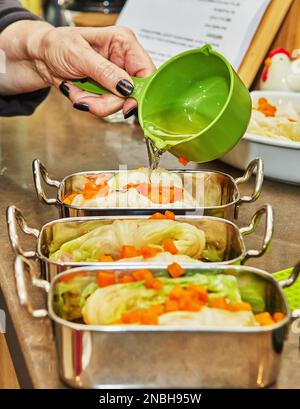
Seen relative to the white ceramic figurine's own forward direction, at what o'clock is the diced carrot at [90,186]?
The diced carrot is roughly at 10 o'clock from the white ceramic figurine.

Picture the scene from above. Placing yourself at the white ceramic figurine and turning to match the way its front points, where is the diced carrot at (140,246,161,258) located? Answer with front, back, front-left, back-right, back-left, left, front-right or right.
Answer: left

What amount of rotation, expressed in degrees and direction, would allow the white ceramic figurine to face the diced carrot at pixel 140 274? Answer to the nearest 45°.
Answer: approximately 90° to its left

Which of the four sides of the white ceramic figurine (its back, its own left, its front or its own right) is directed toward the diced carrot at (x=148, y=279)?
left

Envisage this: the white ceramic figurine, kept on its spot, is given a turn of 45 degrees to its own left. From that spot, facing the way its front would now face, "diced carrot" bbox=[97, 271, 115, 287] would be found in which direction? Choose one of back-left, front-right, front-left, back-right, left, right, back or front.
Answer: front-left

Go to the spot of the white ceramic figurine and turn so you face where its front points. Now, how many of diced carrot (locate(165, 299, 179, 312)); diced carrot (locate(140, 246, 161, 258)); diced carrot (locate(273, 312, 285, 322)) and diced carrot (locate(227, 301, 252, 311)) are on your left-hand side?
4

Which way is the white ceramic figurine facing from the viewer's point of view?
to the viewer's left

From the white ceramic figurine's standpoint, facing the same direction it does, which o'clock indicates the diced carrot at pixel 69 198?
The diced carrot is roughly at 10 o'clock from the white ceramic figurine.

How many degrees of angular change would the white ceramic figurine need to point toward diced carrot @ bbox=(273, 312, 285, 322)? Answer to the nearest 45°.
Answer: approximately 90° to its left

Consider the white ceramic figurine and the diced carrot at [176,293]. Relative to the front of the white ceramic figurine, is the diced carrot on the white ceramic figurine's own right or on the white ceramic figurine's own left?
on the white ceramic figurine's own left

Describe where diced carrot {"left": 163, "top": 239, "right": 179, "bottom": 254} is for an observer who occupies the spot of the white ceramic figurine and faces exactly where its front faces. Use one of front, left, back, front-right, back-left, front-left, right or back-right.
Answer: left

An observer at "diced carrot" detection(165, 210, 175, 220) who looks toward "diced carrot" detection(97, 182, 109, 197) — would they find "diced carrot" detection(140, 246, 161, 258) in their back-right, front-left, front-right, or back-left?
back-left
